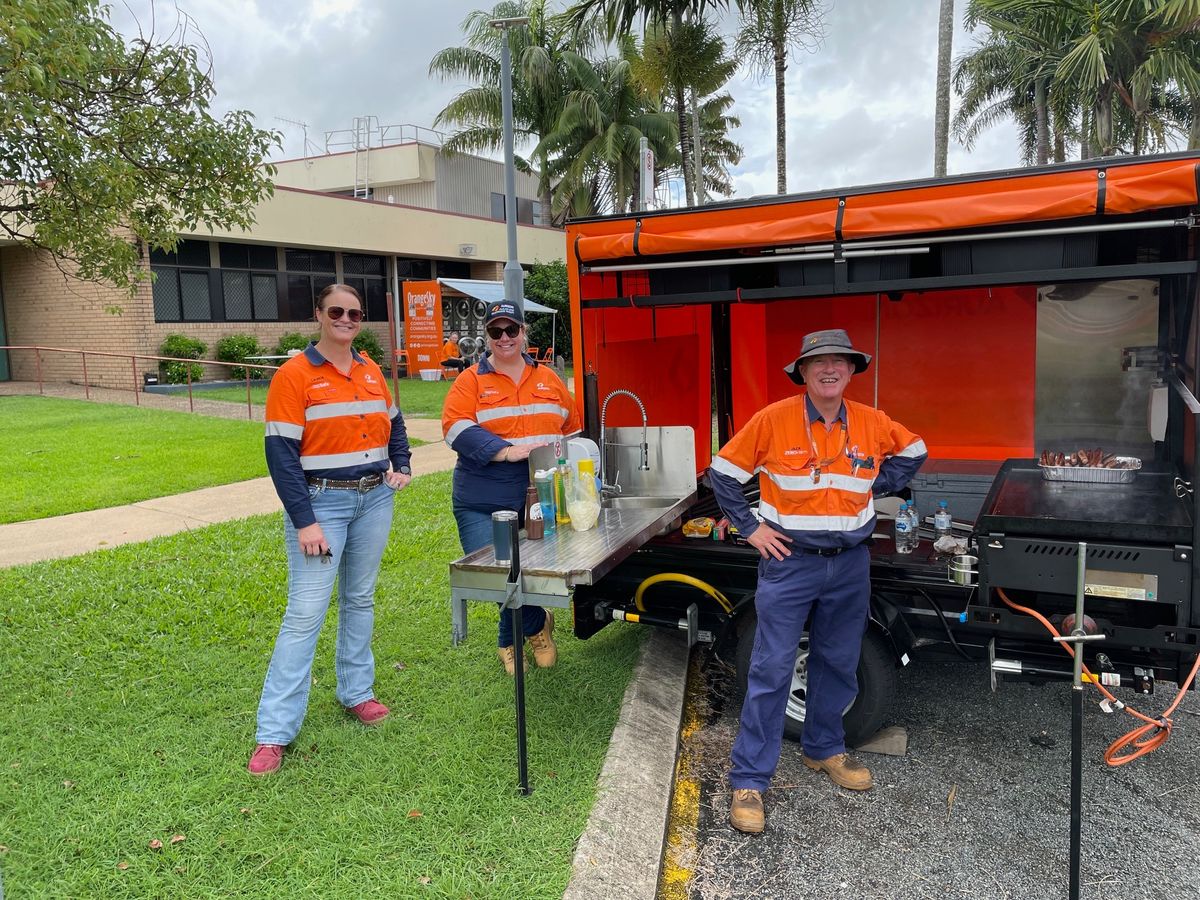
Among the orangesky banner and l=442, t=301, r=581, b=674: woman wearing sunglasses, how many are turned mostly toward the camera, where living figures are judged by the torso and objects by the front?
2

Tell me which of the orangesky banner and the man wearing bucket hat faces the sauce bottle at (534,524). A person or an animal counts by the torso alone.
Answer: the orangesky banner

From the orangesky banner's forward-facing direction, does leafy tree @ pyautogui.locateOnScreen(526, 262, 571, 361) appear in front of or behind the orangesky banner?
behind

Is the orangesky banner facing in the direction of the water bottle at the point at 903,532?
yes

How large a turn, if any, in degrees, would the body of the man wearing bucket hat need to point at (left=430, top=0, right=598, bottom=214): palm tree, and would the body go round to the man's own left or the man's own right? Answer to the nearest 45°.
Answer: approximately 180°

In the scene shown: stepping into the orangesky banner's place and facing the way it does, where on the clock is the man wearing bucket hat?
The man wearing bucket hat is roughly at 12 o'clock from the orangesky banner.

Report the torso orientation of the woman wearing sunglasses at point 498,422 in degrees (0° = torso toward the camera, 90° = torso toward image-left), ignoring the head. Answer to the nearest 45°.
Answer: approximately 0°
